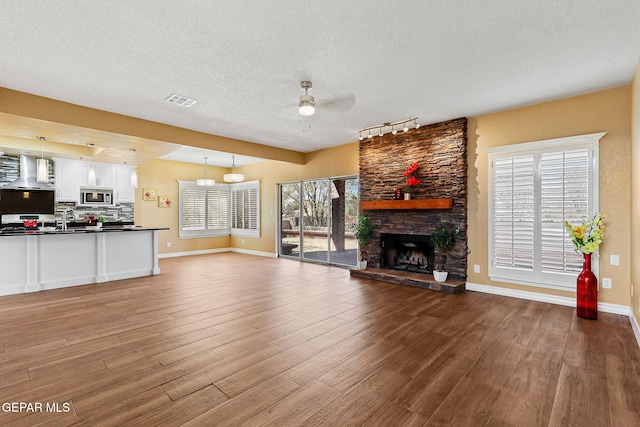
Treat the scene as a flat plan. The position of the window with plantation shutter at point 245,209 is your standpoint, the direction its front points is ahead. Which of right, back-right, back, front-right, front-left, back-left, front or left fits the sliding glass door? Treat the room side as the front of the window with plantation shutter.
left

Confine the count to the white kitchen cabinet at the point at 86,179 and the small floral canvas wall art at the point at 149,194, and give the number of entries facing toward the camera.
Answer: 2

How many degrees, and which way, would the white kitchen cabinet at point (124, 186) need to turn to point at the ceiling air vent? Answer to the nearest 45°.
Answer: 0° — it already faces it

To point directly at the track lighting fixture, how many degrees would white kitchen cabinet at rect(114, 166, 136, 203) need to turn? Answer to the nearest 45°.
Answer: approximately 45° to its left

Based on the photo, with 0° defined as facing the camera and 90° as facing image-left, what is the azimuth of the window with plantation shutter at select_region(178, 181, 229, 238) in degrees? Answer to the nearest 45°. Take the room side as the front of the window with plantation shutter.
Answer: approximately 315°

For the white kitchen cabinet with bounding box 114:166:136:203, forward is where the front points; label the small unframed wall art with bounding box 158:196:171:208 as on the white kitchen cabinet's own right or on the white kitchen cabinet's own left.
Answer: on the white kitchen cabinet's own left

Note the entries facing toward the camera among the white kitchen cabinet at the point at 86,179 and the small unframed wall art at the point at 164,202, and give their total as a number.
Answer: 2

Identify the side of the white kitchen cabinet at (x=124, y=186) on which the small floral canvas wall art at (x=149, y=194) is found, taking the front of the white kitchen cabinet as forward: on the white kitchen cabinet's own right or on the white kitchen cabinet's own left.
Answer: on the white kitchen cabinet's own left

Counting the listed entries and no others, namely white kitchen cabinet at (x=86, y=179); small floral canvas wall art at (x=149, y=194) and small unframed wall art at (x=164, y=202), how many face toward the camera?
3

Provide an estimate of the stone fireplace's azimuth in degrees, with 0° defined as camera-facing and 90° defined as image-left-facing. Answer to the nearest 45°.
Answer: approximately 45°

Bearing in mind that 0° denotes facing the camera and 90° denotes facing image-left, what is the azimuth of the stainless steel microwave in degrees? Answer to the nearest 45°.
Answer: approximately 0°

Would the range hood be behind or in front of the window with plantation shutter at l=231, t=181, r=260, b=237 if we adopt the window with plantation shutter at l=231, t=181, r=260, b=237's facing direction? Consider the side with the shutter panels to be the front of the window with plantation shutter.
in front
